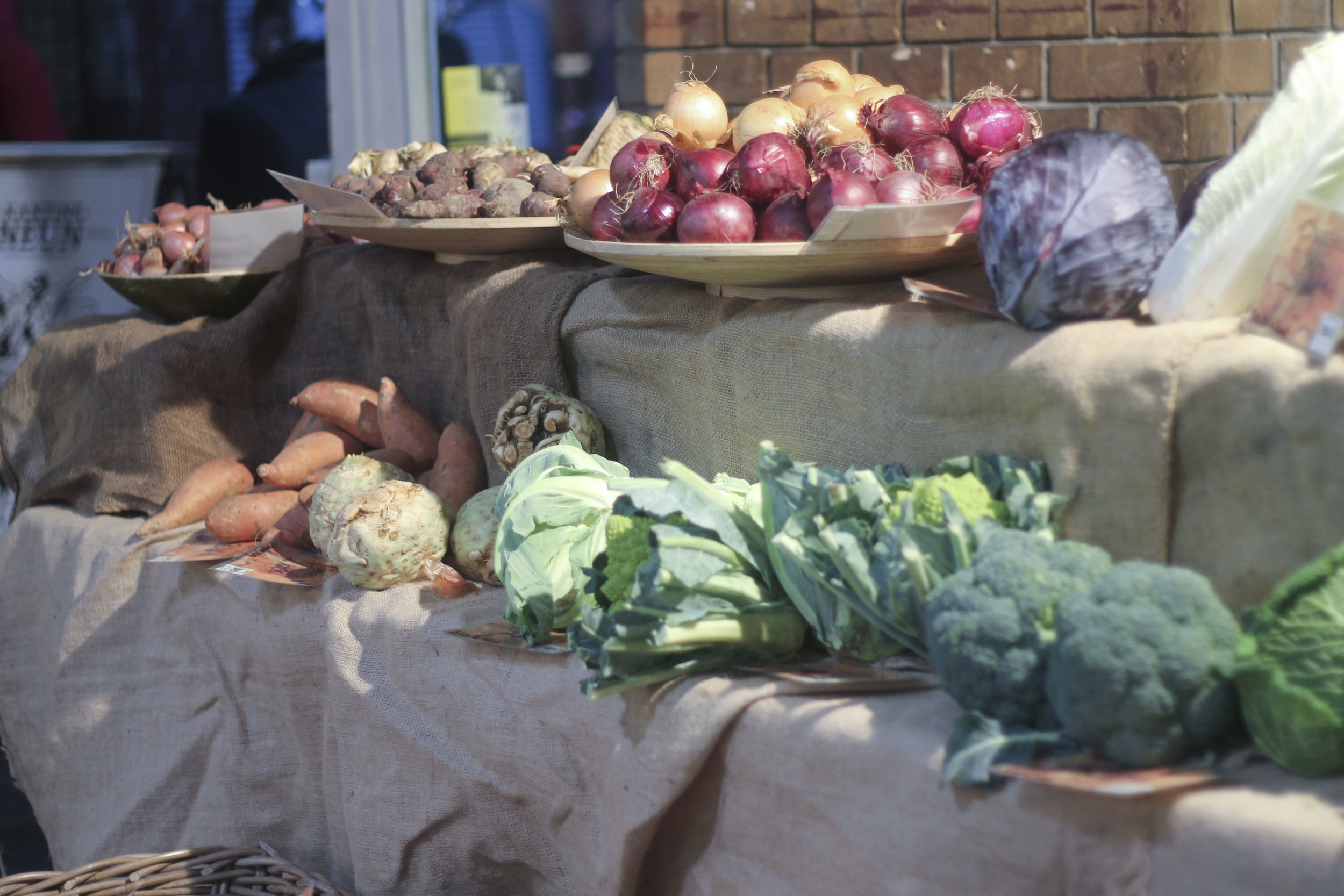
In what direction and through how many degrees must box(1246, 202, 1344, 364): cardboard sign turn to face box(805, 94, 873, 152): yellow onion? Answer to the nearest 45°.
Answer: approximately 135° to its right

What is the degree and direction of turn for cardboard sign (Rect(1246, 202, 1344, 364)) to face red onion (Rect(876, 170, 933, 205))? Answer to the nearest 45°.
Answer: approximately 135° to its right

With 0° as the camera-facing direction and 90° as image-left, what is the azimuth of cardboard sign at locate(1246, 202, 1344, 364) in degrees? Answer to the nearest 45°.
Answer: approximately 0°
